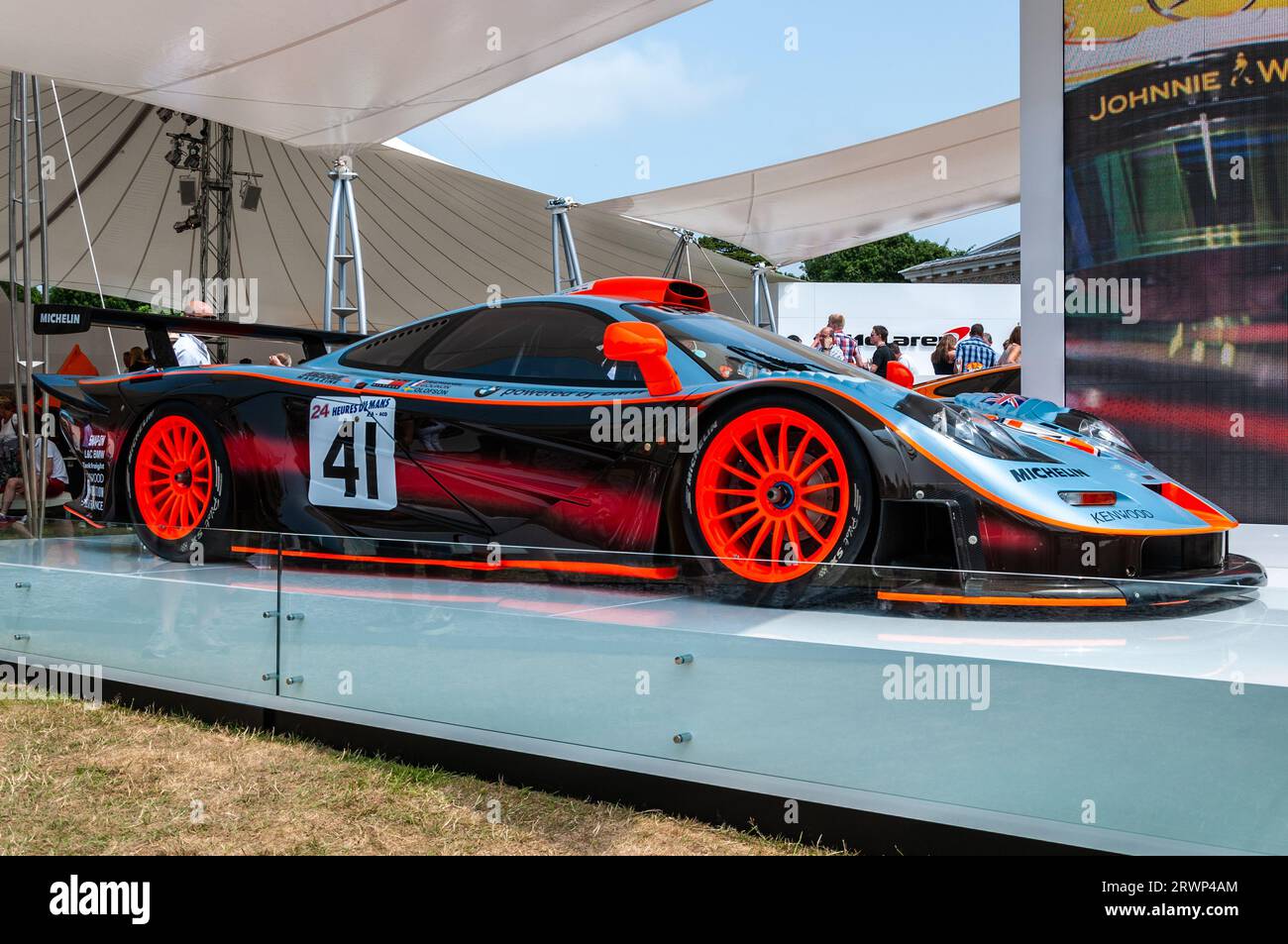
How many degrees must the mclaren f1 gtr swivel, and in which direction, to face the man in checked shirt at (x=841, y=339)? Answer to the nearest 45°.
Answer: approximately 135° to its left

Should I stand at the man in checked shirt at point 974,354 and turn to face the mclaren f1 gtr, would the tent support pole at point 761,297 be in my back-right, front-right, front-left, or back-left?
back-right

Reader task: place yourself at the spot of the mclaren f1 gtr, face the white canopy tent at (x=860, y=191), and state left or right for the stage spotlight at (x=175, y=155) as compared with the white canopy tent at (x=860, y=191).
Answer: left

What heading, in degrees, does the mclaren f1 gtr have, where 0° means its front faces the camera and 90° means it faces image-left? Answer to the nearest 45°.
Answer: approximately 315°

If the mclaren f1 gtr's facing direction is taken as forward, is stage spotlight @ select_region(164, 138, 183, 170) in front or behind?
behind

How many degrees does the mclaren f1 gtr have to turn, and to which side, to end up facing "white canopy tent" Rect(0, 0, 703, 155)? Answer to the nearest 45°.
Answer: approximately 180°

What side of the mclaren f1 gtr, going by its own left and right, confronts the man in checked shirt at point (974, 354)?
left

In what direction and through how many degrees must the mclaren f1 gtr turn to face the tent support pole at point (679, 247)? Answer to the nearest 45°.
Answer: approximately 135° to its left
